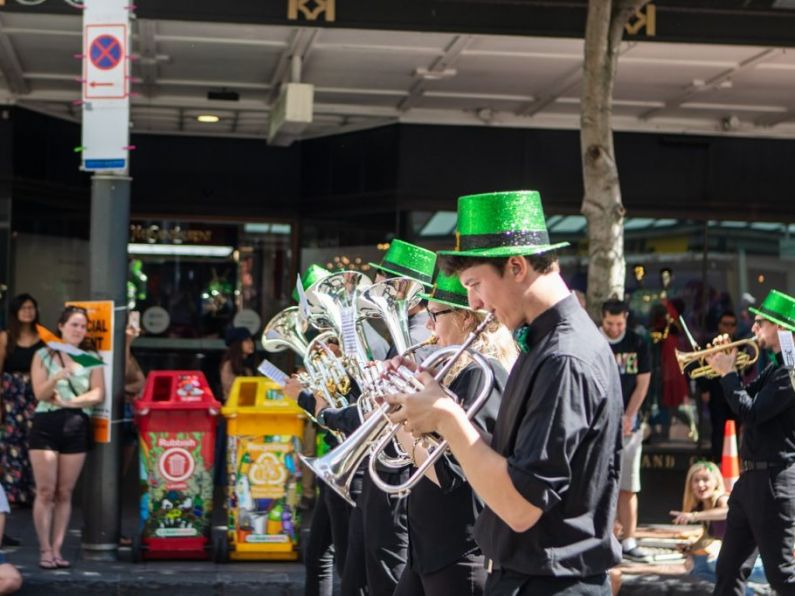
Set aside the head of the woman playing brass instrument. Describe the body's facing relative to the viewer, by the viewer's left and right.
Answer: facing to the left of the viewer

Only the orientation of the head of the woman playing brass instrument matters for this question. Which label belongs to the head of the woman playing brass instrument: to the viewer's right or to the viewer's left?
to the viewer's left

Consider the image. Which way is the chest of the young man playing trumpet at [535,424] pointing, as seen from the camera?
to the viewer's left

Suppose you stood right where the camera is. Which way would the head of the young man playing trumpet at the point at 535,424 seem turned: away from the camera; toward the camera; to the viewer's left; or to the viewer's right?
to the viewer's left

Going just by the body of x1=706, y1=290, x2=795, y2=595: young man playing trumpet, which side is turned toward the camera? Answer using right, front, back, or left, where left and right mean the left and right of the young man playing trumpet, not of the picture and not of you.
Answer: left

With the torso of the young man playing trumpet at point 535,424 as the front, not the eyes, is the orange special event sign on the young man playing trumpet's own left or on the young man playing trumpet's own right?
on the young man playing trumpet's own right

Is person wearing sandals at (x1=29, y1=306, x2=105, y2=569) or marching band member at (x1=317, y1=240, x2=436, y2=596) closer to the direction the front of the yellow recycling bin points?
the marching band member
